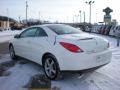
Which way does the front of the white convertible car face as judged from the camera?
facing away from the viewer and to the left of the viewer
